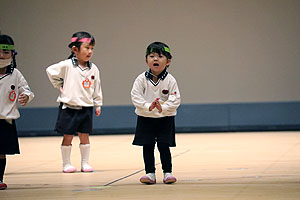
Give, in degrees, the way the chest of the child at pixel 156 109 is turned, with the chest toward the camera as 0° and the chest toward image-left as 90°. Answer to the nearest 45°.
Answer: approximately 0°

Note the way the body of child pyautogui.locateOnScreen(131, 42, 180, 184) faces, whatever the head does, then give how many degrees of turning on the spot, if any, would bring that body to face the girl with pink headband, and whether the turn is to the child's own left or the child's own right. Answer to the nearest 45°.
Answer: approximately 135° to the child's own right

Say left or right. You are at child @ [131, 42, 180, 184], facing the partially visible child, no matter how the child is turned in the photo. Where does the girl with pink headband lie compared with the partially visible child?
right

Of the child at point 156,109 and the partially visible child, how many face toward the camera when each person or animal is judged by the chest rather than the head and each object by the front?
2

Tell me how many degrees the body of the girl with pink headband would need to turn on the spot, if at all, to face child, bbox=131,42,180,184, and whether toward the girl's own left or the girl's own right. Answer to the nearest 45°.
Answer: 0° — they already face them

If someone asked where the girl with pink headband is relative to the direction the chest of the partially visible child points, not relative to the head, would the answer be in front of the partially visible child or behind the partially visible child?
behind

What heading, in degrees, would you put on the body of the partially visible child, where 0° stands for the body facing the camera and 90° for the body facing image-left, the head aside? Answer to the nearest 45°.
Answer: approximately 0°

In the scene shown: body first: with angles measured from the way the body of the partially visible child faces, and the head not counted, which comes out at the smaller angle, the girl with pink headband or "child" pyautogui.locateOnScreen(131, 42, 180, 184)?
the child

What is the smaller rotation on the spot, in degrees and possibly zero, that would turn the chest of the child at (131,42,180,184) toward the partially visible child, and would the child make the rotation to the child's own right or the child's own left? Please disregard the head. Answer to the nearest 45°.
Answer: approximately 90° to the child's own right

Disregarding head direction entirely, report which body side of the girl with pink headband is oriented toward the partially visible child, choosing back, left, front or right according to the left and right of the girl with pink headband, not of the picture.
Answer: right

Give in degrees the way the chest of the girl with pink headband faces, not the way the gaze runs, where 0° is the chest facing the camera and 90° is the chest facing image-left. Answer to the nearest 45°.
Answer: approximately 315°

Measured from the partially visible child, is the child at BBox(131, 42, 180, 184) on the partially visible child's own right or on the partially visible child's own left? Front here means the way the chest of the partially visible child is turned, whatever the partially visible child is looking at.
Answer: on the partially visible child's own left
